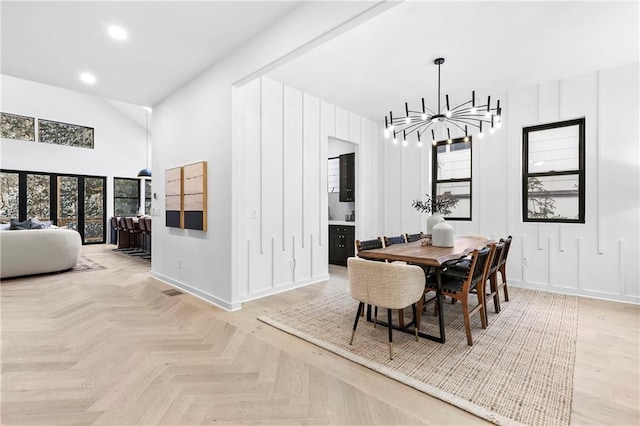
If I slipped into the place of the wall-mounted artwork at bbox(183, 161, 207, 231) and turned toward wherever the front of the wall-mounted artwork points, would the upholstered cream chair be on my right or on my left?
on my left

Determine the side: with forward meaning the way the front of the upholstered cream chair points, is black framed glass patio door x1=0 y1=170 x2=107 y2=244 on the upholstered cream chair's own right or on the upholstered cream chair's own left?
on the upholstered cream chair's own left

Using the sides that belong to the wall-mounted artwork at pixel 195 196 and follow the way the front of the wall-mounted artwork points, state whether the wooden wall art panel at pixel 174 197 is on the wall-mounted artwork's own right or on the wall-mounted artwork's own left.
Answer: on the wall-mounted artwork's own right

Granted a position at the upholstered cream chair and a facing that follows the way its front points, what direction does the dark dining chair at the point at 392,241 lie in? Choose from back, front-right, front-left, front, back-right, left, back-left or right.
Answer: front-left

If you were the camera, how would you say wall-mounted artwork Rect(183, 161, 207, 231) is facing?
facing the viewer and to the left of the viewer

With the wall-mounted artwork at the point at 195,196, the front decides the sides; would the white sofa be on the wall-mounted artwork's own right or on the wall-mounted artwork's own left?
on the wall-mounted artwork's own right

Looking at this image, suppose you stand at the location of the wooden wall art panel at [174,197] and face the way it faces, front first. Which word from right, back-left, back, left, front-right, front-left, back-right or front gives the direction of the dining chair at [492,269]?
left

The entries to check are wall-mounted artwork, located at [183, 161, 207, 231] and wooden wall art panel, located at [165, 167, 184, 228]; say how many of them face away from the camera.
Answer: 0

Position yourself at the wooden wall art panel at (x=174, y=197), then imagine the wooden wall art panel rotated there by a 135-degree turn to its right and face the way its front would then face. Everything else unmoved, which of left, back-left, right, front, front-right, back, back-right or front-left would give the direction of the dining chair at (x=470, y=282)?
back-right
